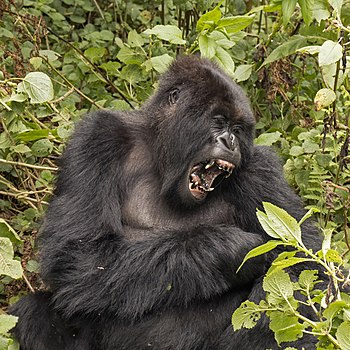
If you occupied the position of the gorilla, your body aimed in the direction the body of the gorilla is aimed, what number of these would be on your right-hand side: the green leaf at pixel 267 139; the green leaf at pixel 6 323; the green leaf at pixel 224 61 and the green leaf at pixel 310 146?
1

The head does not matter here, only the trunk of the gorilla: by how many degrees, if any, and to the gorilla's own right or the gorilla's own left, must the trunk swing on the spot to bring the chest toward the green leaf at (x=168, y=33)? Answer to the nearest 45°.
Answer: approximately 135° to the gorilla's own left

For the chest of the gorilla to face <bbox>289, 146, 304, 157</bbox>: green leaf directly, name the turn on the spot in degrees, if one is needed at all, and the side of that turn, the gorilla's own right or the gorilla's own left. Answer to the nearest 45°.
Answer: approximately 90° to the gorilla's own left

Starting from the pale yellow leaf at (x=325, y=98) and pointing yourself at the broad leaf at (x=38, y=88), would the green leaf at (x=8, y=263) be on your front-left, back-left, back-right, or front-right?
front-left

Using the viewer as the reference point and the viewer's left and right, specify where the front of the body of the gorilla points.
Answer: facing the viewer and to the right of the viewer

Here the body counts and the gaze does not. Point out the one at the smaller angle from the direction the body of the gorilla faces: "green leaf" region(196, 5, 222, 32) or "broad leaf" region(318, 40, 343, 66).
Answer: the broad leaf

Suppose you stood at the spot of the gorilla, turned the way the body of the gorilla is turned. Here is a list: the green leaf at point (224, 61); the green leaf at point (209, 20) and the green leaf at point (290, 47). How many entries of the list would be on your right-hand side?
0

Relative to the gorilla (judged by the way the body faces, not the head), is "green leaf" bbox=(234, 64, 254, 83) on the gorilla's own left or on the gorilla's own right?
on the gorilla's own left

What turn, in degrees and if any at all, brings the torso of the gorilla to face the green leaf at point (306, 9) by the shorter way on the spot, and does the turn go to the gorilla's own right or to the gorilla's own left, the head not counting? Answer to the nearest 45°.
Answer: approximately 90° to the gorilla's own left

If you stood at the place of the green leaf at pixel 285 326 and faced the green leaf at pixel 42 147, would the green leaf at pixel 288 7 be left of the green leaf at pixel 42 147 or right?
right

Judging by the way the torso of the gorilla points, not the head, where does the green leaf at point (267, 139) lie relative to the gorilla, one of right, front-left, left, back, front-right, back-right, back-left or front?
left
